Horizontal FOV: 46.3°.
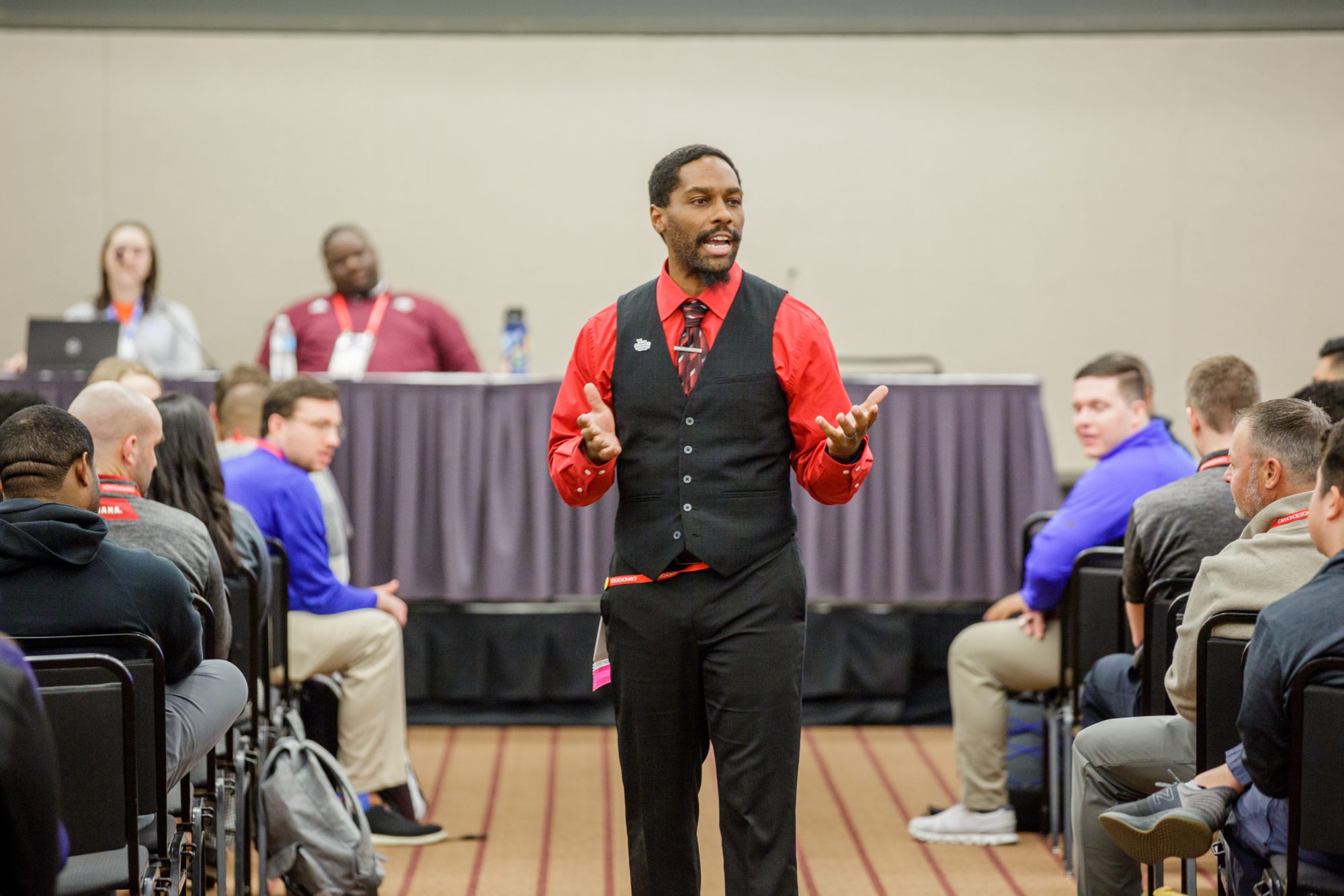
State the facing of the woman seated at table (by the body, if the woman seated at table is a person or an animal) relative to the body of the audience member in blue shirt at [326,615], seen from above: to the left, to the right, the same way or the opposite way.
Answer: to the right

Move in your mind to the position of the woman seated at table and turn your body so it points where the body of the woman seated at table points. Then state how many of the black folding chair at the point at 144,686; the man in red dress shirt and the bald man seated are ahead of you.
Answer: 3

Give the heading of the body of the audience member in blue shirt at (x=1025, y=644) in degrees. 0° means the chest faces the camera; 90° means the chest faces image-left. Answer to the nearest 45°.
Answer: approximately 90°

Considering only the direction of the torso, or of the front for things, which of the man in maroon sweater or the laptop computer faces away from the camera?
the laptop computer

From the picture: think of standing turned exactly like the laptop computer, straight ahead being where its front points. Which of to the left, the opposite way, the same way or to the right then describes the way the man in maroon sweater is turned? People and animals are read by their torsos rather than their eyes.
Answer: the opposite way

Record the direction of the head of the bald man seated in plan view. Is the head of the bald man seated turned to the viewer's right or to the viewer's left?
to the viewer's right

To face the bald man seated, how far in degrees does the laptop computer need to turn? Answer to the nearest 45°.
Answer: approximately 180°

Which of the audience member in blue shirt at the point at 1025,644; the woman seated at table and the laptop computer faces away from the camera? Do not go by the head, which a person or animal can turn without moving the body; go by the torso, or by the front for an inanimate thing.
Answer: the laptop computer

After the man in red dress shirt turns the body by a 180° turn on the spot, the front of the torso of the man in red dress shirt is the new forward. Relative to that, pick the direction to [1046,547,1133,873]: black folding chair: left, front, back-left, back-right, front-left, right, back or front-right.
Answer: front-right

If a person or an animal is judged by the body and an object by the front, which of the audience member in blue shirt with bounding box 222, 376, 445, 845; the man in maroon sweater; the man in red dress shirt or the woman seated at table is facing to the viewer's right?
the audience member in blue shirt

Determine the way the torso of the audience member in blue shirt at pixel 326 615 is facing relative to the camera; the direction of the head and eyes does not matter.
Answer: to the viewer's right
